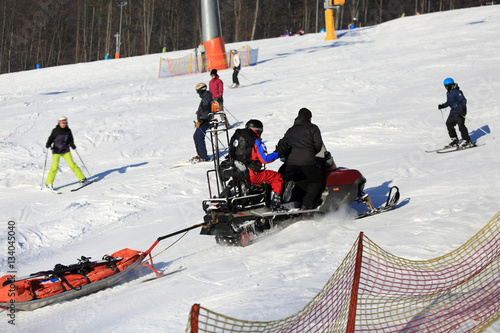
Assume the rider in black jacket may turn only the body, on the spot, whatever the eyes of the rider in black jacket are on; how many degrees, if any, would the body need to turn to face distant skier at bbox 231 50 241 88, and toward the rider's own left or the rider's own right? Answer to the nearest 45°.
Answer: approximately 45° to the rider's own left

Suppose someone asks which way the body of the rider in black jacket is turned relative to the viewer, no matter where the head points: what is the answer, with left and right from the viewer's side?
facing away from the viewer and to the right of the viewer

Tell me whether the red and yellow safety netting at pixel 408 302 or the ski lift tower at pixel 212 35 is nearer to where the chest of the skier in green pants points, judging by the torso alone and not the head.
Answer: the red and yellow safety netting

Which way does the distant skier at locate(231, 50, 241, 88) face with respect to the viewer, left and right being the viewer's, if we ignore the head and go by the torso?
facing to the left of the viewer

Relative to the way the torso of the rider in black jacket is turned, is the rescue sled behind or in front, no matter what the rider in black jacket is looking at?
behind

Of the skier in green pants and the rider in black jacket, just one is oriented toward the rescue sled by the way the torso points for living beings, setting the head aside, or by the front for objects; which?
the skier in green pants

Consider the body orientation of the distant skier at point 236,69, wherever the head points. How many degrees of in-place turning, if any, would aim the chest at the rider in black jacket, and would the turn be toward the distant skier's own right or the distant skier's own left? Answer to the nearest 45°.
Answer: approximately 90° to the distant skier's own left
